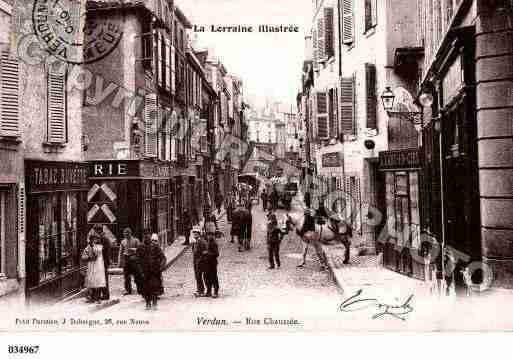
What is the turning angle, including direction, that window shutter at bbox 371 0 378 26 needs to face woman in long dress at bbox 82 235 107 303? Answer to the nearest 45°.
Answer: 0° — it already faces them

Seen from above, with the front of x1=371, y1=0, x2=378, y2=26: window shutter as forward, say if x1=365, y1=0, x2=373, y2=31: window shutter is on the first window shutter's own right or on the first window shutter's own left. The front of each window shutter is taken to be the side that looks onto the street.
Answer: on the first window shutter's own right

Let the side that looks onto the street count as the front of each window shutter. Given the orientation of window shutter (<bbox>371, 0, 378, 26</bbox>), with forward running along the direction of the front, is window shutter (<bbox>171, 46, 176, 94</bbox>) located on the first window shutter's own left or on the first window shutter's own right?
on the first window shutter's own right

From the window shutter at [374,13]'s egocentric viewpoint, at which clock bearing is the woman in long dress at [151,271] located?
The woman in long dress is roughly at 12 o'clock from the window shutter.

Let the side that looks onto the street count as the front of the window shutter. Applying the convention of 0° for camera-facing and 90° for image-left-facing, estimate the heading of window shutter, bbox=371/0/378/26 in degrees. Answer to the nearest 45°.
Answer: approximately 45°
